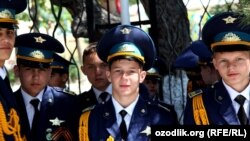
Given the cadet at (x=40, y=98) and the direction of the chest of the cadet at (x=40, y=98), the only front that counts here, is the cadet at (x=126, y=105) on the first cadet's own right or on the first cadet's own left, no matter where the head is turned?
on the first cadet's own left

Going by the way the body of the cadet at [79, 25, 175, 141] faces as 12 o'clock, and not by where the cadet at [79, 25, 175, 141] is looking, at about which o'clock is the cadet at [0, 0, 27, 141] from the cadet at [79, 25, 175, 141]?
the cadet at [0, 0, 27, 141] is roughly at 3 o'clock from the cadet at [79, 25, 175, 141].

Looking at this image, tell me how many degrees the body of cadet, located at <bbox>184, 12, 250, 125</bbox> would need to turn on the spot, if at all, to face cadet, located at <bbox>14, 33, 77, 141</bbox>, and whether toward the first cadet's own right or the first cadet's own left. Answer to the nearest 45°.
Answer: approximately 90° to the first cadet's own right

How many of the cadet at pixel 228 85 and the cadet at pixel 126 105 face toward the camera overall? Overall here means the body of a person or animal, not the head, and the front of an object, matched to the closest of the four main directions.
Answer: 2

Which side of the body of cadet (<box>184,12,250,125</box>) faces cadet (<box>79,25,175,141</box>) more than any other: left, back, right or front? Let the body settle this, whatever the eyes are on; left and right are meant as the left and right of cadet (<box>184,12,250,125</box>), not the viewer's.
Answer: right

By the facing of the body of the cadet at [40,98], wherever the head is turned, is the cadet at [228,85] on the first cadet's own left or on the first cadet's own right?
on the first cadet's own left

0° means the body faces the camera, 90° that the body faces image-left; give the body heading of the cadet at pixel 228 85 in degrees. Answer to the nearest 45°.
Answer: approximately 0°

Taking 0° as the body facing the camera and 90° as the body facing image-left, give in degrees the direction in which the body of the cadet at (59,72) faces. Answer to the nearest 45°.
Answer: approximately 45°
